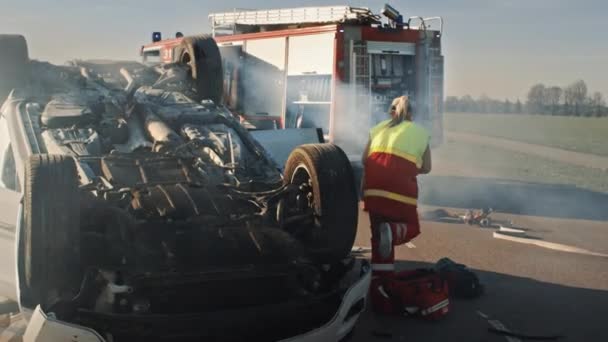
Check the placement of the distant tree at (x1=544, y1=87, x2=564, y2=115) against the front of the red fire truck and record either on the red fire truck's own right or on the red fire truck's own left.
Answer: on the red fire truck's own right

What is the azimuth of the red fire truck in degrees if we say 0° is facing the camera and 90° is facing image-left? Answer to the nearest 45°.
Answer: approximately 135°

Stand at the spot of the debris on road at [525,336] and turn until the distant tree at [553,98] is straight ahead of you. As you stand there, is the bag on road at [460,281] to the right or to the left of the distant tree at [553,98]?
left

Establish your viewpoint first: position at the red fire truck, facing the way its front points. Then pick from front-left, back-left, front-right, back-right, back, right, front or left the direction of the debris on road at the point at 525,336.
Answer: back-left

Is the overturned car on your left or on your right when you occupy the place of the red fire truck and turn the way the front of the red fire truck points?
on your left

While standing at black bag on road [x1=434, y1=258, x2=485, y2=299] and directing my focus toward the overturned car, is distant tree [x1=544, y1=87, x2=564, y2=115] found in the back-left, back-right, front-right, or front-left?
back-right

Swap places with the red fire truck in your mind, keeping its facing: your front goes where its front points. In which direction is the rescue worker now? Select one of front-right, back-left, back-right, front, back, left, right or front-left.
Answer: back-left

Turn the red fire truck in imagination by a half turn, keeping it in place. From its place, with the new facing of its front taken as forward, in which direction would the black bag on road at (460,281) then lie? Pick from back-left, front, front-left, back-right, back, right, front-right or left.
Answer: front-right

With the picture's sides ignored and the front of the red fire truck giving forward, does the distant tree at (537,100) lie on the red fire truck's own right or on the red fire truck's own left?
on the red fire truck's own right
